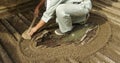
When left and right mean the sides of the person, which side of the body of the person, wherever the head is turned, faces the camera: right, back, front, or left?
left
